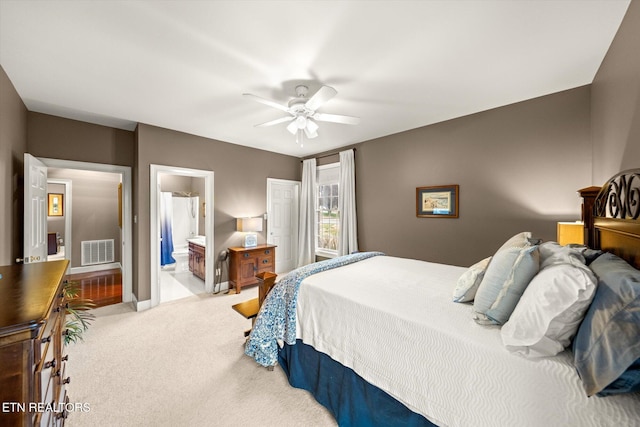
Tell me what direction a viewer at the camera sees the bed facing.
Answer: facing to the left of the viewer

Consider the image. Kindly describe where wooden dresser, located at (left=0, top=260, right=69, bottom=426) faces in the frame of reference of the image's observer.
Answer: facing to the right of the viewer

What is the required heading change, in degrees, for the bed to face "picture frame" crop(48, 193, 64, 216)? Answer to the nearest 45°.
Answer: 0° — it already faces it

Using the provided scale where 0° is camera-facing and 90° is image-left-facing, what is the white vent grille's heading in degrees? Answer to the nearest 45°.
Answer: approximately 0°

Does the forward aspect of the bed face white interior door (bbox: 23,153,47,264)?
yes

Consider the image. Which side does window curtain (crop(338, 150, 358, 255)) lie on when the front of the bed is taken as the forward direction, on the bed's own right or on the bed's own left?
on the bed's own right

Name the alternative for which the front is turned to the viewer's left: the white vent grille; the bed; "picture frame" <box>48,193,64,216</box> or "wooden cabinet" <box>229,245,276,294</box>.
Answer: the bed

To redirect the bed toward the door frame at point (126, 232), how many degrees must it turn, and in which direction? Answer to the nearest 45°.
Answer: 0° — it already faces it

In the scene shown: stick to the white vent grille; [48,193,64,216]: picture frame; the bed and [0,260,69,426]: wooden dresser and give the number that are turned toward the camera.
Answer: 2

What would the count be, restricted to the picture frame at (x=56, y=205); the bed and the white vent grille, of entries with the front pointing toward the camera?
2

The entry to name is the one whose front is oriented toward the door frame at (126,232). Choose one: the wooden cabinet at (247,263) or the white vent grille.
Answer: the white vent grille
